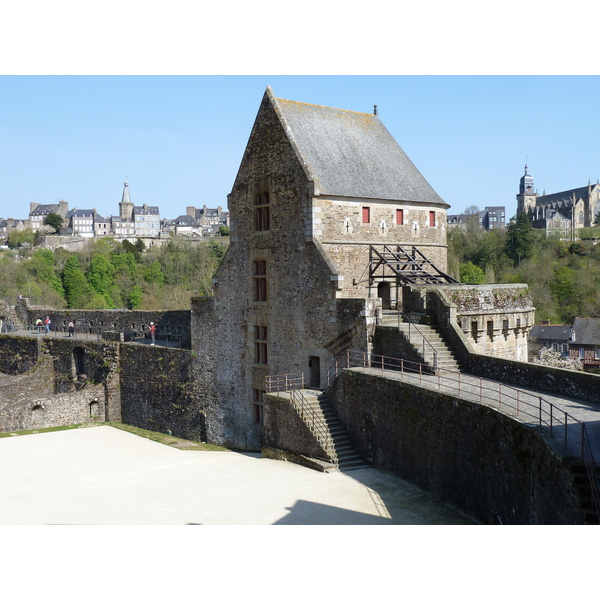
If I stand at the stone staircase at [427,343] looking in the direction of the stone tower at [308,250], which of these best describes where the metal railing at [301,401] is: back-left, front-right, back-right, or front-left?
front-left

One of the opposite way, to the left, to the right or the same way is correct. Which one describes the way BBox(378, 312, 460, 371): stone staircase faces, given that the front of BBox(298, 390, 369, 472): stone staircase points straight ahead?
the same way

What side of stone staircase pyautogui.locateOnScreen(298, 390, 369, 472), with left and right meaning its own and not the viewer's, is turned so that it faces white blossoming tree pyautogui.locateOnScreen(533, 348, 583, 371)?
left

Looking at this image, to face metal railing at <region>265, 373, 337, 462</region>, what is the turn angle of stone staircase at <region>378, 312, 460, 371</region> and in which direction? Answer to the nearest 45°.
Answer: approximately 135° to its right

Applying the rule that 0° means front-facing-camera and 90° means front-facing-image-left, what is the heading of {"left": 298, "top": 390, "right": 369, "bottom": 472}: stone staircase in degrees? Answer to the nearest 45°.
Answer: approximately 315°

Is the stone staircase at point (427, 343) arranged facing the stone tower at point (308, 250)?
no

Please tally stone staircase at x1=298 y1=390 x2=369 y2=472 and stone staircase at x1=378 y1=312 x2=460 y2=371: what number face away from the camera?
0

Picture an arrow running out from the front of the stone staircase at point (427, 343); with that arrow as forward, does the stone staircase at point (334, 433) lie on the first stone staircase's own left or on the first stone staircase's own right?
on the first stone staircase's own right

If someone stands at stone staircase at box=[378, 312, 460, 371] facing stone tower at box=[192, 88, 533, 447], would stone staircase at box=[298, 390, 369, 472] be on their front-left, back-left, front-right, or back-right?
front-left

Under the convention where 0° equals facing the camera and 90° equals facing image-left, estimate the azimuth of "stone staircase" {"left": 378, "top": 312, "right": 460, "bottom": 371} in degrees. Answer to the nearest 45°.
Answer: approximately 315°
